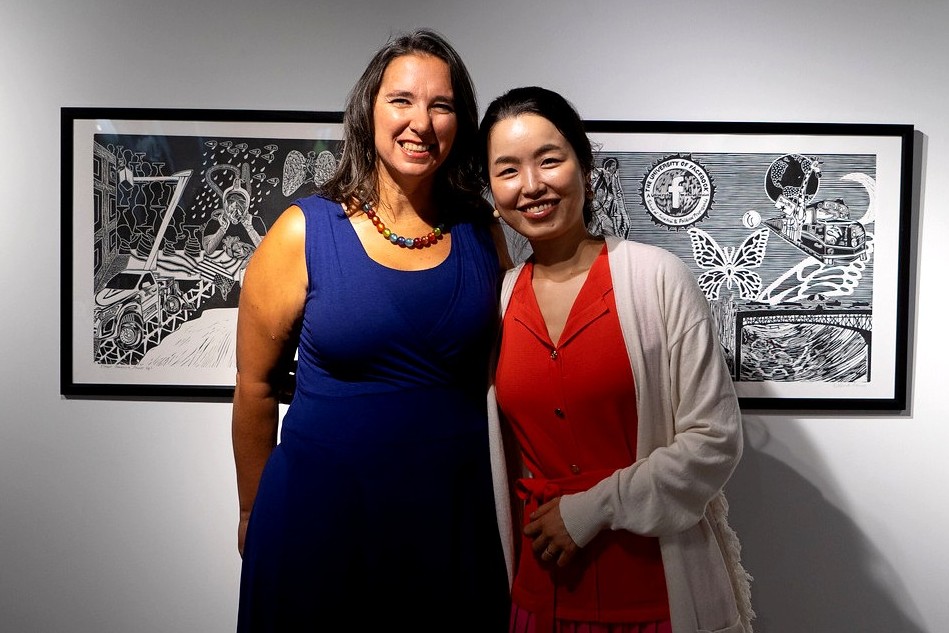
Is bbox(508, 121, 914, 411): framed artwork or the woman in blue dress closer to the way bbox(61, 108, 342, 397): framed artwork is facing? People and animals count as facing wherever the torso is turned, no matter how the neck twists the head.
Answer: the woman in blue dress

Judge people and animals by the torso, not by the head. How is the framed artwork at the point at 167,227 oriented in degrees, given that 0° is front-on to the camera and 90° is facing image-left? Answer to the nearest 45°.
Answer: approximately 0°

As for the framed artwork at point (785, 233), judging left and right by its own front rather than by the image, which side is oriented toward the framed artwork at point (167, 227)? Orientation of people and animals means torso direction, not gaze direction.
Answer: right

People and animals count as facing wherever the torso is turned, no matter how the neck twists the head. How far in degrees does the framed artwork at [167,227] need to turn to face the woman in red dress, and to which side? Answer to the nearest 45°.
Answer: approximately 45° to its left

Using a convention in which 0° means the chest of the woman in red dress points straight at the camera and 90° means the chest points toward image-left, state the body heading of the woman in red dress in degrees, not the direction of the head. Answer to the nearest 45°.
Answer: approximately 45°

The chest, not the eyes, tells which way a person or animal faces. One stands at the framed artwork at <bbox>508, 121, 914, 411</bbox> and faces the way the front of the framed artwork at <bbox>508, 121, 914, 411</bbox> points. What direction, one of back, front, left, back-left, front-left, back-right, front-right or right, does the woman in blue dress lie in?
front-right

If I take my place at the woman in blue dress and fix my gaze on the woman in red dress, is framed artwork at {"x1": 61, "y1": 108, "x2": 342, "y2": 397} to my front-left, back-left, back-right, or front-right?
back-left

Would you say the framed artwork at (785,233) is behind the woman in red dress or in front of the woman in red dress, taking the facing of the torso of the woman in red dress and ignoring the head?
behind

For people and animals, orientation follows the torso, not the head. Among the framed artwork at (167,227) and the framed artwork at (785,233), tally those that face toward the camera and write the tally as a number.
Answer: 2

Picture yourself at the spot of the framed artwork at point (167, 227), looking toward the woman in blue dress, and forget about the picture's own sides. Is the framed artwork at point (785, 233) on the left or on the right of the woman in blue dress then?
left
